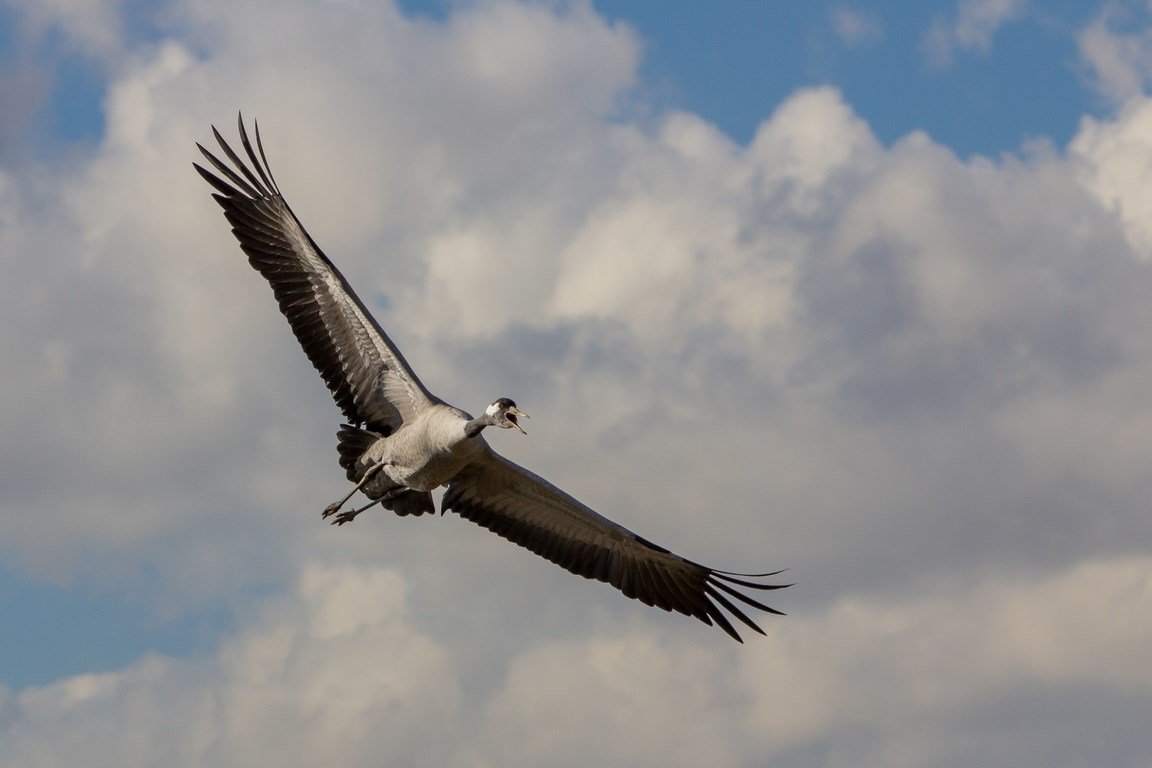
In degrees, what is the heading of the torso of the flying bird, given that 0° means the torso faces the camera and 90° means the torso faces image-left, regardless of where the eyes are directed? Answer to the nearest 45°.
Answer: approximately 315°
